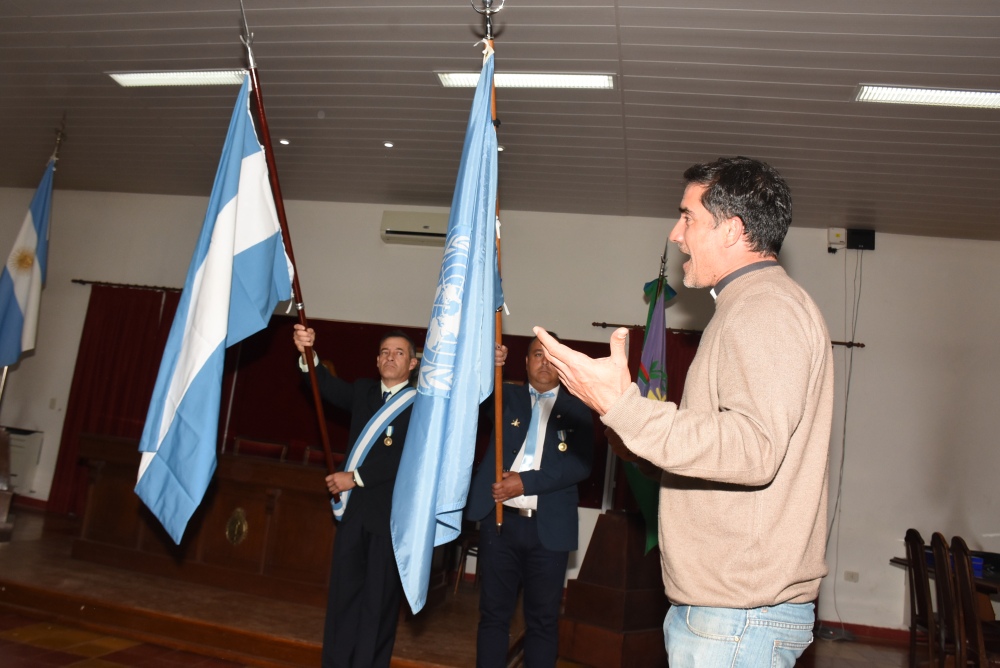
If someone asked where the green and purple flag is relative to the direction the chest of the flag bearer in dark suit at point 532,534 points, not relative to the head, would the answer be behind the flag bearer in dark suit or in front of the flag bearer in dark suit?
behind

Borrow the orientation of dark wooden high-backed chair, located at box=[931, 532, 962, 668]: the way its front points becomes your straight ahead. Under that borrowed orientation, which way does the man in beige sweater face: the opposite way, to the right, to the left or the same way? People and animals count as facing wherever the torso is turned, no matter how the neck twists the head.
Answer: the opposite way

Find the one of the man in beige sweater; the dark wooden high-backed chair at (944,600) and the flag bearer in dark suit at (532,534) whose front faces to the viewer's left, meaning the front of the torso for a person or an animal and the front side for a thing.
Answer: the man in beige sweater

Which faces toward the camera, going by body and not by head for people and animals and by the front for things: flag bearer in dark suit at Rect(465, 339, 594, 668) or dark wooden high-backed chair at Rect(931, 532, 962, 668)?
the flag bearer in dark suit

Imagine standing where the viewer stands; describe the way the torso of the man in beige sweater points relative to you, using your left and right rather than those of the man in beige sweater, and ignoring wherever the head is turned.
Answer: facing to the left of the viewer

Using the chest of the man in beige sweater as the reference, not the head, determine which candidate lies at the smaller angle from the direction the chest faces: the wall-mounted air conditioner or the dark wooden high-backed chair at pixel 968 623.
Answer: the wall-mounted air conditioner

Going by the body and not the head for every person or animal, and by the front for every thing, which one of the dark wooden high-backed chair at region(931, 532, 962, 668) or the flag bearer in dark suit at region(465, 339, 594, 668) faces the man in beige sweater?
the flag bearer in dark suit

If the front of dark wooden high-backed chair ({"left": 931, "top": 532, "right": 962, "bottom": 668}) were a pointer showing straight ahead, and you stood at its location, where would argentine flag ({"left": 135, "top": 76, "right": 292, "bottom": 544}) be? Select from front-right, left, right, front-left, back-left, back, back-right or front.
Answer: back-right

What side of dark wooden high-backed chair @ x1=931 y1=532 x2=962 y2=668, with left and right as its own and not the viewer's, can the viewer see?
right

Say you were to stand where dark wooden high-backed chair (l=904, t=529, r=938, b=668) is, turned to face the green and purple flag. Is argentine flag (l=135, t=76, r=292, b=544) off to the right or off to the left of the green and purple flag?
left

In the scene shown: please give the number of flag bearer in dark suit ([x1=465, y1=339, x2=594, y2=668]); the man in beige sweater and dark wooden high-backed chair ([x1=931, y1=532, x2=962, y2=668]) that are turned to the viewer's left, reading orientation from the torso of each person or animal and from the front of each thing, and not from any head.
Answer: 1

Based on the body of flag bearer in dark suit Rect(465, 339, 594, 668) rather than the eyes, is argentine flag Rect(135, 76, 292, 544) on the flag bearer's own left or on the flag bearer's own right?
on the flag bearer's own right

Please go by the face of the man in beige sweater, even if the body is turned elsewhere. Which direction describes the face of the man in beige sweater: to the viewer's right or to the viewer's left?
to the viewer's left

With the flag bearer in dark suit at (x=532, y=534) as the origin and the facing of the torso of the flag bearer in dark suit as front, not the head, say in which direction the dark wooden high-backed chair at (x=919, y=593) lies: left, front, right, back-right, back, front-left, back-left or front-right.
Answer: back-left

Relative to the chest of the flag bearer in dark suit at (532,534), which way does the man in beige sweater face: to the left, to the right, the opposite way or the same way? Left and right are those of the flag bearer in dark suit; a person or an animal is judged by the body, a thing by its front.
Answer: to the right

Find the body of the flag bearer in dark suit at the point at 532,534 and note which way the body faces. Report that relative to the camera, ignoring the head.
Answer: toward the camera
